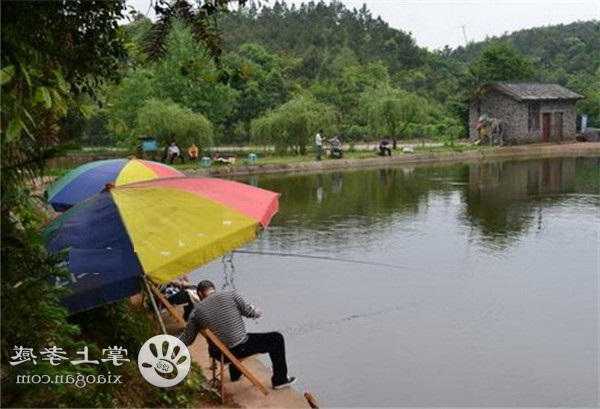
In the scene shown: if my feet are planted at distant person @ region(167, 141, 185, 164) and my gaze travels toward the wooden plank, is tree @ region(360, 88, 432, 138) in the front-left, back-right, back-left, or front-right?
back-left

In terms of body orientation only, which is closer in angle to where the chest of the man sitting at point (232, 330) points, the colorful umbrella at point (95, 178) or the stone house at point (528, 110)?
the stone house

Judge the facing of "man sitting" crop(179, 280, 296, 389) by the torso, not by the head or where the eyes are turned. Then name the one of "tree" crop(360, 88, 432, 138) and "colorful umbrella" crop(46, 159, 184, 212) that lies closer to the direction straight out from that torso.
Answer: the tree

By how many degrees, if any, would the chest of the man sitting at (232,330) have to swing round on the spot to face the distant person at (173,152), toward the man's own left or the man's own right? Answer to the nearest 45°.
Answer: approximately 45° to the man's own left

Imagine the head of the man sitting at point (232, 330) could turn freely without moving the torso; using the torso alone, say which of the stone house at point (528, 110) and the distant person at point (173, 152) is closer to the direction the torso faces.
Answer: the stone house

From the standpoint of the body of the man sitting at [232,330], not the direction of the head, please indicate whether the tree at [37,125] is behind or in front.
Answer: behind

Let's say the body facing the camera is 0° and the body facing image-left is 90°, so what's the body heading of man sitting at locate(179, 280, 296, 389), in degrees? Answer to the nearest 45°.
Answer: approximately 225°

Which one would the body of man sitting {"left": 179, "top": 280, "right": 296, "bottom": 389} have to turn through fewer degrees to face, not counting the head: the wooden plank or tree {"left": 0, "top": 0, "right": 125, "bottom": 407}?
the wooden plank

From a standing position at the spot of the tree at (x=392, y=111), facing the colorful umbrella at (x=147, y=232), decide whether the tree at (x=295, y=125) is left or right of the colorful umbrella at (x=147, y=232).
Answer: right
